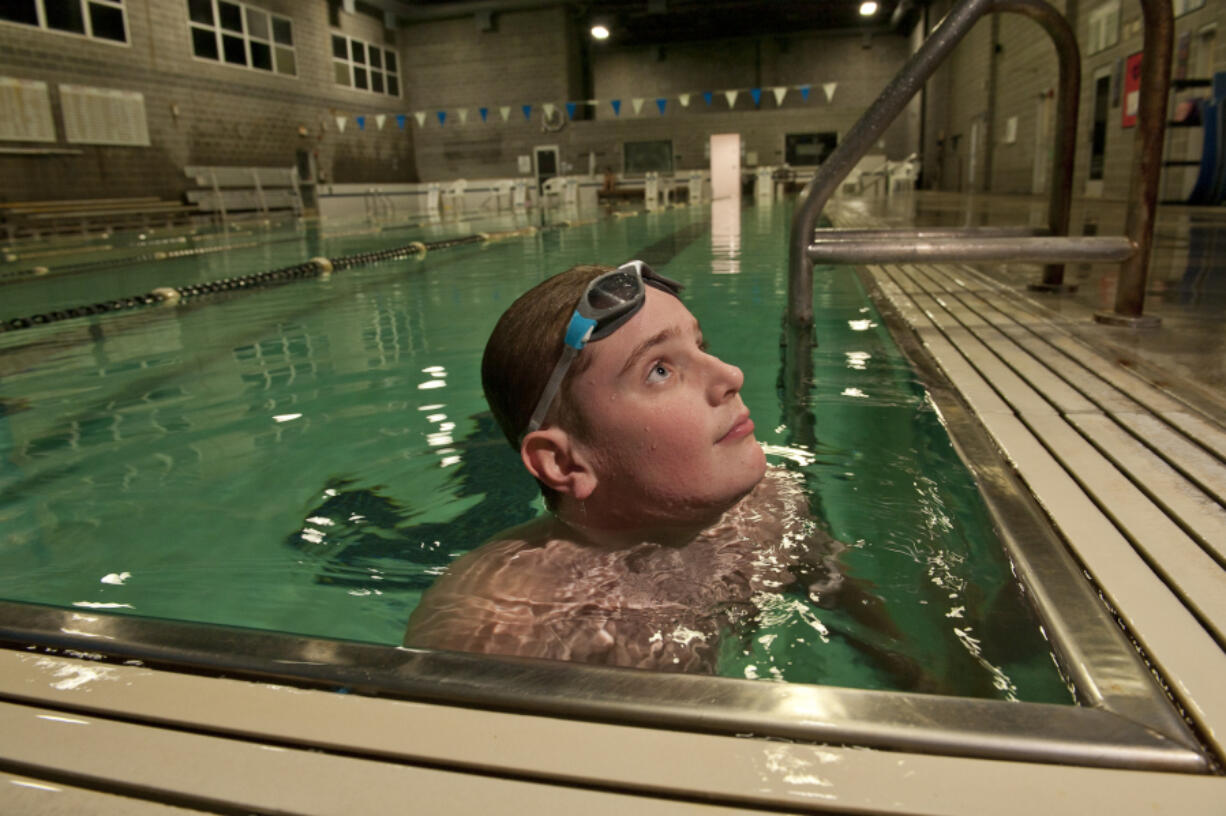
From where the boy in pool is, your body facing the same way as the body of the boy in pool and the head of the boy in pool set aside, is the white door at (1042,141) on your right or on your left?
on your left

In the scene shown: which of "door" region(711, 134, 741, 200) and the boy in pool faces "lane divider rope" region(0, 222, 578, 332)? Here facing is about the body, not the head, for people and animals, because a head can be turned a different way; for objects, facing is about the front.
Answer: the door

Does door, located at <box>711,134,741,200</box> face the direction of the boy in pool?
yes

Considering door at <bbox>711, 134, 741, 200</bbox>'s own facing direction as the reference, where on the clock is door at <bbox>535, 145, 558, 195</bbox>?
door at <bbox>535, 145, 558, 195</bbox> is roughly at 3 o'clock from door at <bbox>711, 134, 741, 200</bbox>.

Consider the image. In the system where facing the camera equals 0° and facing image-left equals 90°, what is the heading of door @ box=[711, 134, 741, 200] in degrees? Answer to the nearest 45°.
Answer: approximately 0°

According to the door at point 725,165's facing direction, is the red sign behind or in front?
in front

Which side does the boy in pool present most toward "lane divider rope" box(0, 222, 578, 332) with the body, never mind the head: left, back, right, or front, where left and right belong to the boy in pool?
back

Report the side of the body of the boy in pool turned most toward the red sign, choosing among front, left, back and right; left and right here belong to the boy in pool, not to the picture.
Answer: left
